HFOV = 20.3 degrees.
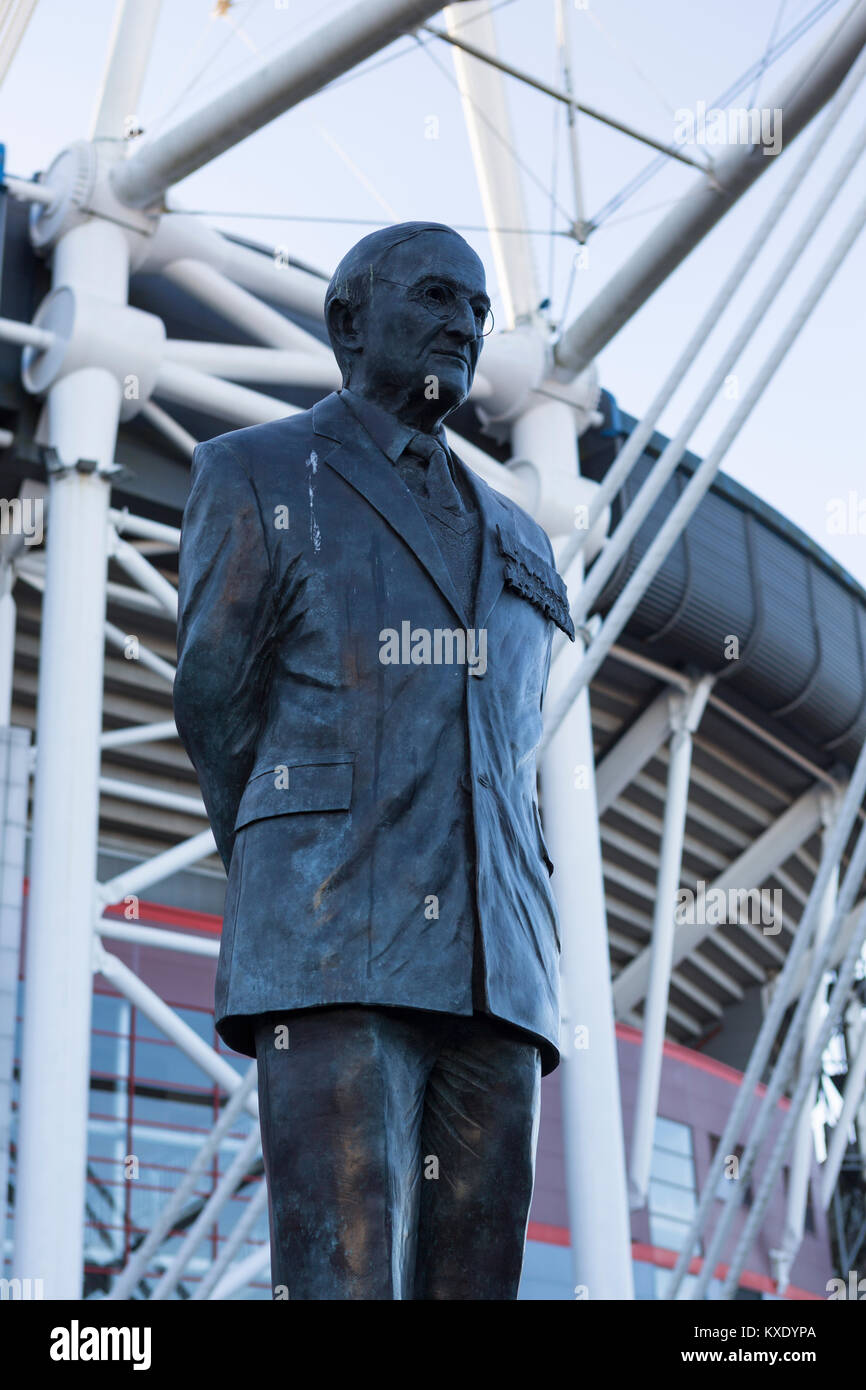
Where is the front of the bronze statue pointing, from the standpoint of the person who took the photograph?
facing the viewer and to the right of the viewer

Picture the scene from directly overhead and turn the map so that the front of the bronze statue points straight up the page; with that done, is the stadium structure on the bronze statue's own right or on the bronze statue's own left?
on the bronze statue's own left
